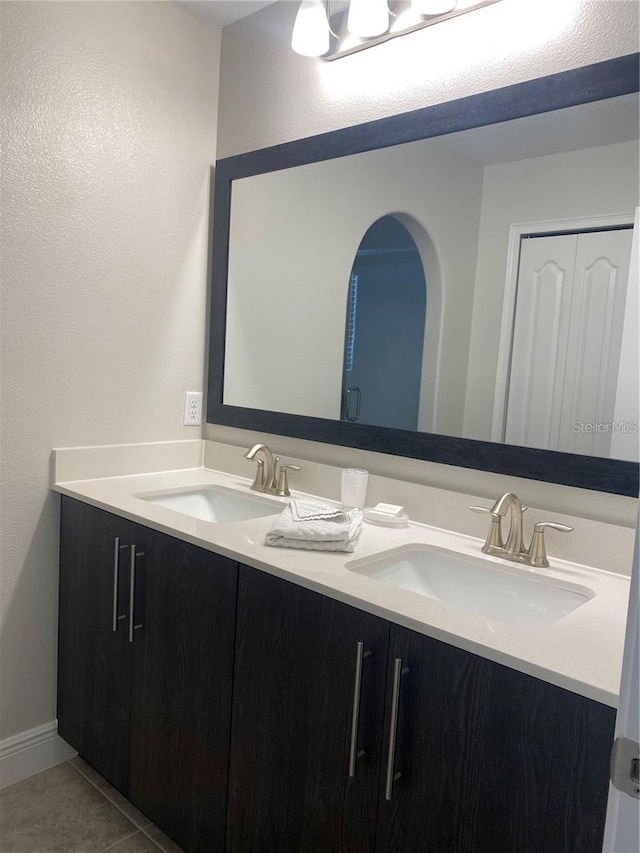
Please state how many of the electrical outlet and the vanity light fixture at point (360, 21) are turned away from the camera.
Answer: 0

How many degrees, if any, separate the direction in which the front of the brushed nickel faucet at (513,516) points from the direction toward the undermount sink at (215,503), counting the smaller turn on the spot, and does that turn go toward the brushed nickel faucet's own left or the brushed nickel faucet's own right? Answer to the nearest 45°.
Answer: approximately 45° to the brushed nickel faucet's own right

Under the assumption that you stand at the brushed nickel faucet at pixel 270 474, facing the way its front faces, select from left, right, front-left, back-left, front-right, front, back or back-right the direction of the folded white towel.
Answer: front-left

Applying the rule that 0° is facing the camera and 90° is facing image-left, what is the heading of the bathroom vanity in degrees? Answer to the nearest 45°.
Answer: approximately 45°

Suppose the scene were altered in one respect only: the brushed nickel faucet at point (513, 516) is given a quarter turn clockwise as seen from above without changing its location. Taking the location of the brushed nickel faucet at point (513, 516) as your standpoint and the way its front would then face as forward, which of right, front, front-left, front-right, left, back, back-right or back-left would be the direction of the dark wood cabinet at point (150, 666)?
front-left

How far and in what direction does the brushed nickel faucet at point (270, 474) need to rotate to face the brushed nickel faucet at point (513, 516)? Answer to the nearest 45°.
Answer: approximately 90° to its left

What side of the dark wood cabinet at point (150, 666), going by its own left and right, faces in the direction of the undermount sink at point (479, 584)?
left
